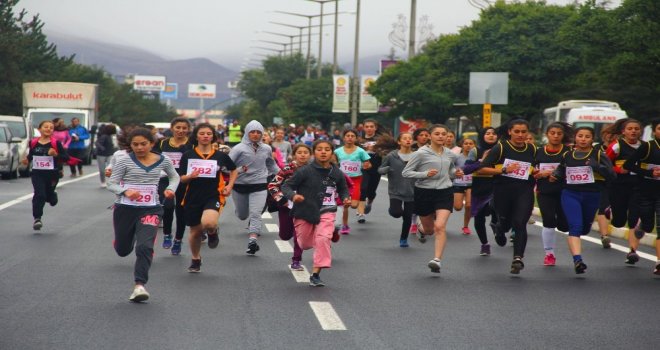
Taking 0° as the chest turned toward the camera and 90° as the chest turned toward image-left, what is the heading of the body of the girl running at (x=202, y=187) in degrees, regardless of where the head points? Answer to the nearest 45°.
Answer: approximately 0°

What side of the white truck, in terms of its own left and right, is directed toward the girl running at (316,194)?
front

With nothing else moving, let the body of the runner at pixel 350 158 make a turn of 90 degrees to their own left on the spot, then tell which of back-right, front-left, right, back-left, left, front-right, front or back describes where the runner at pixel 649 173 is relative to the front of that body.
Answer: front-right

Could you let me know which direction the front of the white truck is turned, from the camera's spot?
facing the viewer

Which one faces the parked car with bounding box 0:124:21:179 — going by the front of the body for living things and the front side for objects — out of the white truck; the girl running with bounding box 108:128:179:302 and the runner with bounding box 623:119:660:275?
the white truck

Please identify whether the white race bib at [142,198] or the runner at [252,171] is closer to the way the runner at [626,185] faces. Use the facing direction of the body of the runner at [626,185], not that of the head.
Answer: the white race bib

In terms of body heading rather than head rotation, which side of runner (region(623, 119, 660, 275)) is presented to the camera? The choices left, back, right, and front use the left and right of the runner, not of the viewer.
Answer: front

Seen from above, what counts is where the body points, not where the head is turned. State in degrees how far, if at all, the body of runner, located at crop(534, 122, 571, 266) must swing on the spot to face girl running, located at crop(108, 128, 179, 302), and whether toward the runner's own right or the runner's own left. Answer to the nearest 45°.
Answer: approximately 45° to the runner's own right

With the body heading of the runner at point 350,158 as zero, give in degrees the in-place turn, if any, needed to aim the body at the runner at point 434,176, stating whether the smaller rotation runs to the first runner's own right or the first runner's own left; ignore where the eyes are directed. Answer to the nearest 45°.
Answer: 0° — they already face them

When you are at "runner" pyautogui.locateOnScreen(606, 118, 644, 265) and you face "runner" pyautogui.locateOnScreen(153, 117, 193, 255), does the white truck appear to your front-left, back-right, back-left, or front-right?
front-right

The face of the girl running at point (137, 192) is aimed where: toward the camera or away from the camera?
toward the camera

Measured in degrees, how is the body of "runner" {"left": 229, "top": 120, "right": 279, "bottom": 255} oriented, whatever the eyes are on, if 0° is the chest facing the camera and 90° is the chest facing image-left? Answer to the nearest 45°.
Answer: approximately 0°

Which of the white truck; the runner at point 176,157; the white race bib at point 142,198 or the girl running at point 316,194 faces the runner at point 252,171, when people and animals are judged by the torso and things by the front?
the white truck

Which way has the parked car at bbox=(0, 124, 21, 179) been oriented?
toward the camera
